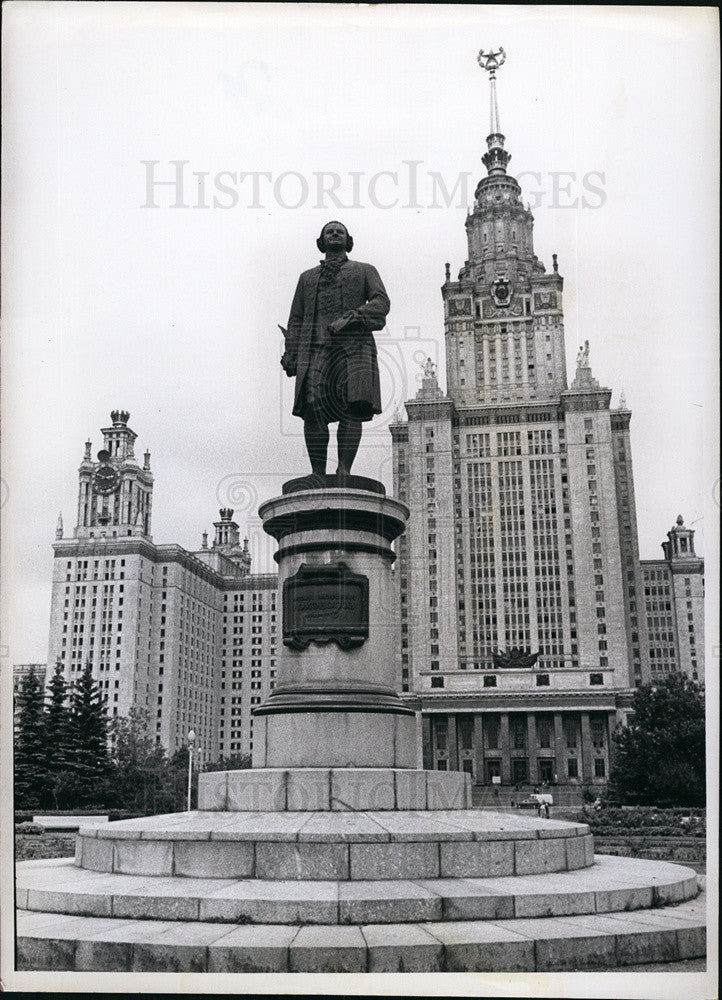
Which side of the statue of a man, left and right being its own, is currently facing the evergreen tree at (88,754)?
back

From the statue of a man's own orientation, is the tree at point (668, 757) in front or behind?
behind

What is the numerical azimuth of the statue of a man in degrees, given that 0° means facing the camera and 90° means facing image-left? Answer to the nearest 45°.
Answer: approximately 0°

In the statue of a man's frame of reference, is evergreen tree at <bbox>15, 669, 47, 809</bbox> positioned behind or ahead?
behind
